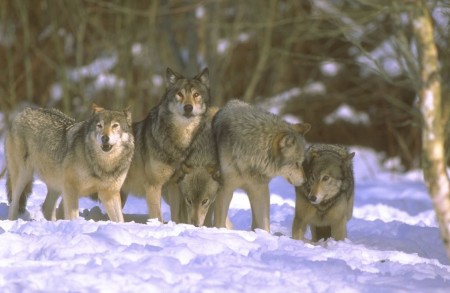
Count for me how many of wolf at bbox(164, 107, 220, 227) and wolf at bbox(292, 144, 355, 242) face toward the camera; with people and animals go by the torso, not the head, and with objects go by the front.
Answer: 2

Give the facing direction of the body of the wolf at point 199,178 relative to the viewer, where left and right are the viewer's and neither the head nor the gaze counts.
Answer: facing the viewer

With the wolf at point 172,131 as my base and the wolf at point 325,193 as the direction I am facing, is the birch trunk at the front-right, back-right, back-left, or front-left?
front-right

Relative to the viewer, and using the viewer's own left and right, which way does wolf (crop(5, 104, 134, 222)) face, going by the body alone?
facing the viewer and to the right of the viewer

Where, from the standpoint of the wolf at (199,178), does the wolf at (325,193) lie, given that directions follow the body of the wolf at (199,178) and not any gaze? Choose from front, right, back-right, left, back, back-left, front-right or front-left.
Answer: left

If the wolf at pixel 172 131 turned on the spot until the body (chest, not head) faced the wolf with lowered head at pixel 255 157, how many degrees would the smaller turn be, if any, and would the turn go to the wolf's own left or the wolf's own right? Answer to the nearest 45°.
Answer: approximately 45° to the wolf's own left

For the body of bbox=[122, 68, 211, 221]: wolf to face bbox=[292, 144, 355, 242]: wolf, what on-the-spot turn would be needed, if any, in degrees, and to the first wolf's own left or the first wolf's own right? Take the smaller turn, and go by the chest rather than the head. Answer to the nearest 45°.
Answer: approximately 45° to the first wolf's own left

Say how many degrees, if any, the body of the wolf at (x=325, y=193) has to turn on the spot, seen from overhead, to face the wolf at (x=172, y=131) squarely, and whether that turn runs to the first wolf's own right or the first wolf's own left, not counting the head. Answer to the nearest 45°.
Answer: approximately 90° to the first wolf's own right

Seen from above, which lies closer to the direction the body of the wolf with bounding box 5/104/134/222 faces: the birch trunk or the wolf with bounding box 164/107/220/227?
the birch trunk

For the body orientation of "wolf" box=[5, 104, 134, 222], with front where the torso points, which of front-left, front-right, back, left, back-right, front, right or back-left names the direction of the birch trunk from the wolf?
front

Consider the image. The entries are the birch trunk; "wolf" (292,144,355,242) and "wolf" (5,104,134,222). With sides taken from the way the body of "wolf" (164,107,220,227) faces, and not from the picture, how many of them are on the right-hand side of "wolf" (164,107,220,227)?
1

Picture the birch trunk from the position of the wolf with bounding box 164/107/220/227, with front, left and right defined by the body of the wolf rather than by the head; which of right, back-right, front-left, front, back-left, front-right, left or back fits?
front-left

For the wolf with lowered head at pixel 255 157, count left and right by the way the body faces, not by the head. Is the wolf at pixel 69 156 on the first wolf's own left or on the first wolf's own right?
on the first wolf's own right

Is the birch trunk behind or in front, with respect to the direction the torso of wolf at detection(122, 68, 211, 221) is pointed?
in front

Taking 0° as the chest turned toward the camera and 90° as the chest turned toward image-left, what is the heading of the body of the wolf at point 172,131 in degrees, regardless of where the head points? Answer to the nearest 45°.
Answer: approximately 315°
